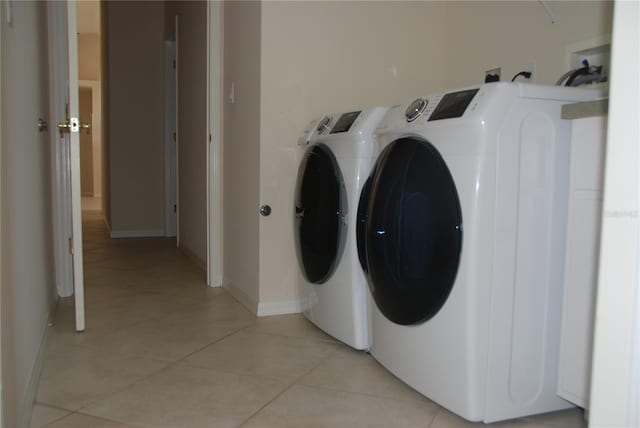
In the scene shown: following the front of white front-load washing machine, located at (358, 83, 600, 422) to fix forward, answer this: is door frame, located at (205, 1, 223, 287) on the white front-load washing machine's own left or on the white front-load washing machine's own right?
on the white front-load washing machine's own right

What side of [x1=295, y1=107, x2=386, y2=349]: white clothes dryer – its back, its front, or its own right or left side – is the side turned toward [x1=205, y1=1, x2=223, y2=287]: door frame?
right

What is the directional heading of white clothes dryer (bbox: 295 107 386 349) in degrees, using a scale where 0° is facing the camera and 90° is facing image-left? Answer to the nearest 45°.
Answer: approximately 45°

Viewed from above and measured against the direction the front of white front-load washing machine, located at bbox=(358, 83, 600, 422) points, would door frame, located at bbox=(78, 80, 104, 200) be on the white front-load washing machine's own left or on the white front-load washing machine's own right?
on the white front-load washing machine's own right

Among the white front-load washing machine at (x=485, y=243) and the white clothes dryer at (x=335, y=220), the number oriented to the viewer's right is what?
0

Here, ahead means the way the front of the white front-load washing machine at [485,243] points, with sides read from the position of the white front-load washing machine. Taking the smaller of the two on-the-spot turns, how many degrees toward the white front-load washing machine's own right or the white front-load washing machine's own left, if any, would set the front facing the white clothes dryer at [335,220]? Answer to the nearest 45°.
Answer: approximately 90° to the white front-load washing machine's own right

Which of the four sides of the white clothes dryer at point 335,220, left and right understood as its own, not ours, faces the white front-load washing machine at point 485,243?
left

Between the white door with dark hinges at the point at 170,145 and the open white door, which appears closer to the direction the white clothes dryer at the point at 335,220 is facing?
the open white door

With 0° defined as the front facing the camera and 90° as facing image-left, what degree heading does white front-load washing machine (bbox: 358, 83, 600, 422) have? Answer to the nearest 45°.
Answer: approximately 45°
